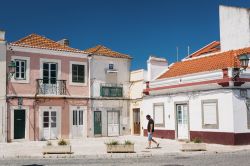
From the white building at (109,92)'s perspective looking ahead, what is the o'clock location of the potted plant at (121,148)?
The potted plant is roughly at 12 o'clock from the white building.

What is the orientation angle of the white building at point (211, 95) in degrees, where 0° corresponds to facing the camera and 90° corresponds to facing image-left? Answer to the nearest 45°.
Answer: approximately 45°

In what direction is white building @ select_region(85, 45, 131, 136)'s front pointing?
toward the camera

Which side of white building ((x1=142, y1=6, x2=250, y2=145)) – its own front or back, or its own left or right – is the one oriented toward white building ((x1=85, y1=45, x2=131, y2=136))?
right

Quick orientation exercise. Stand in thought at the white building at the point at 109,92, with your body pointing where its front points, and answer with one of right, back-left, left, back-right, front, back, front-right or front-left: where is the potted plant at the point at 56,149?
front

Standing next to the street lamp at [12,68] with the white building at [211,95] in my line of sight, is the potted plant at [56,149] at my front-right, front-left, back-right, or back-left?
front-right
